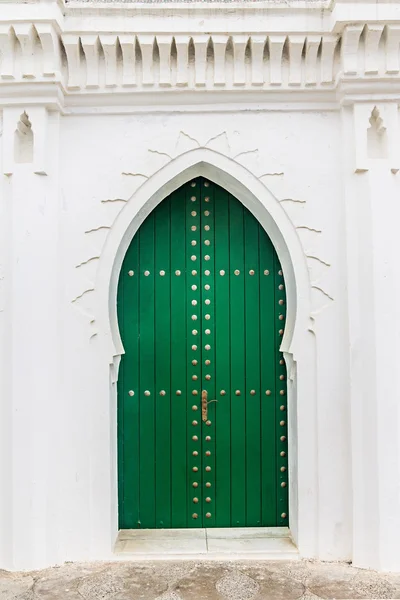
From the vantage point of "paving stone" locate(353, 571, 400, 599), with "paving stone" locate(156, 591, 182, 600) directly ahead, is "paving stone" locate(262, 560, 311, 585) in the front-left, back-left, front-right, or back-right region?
front-right

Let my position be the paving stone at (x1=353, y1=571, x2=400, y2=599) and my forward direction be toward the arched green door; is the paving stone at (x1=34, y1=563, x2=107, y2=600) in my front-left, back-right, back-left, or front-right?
front-left

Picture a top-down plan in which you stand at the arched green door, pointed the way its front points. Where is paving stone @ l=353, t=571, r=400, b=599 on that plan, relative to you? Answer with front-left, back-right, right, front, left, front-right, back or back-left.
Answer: front-left

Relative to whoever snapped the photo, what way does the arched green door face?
facing the viewer
